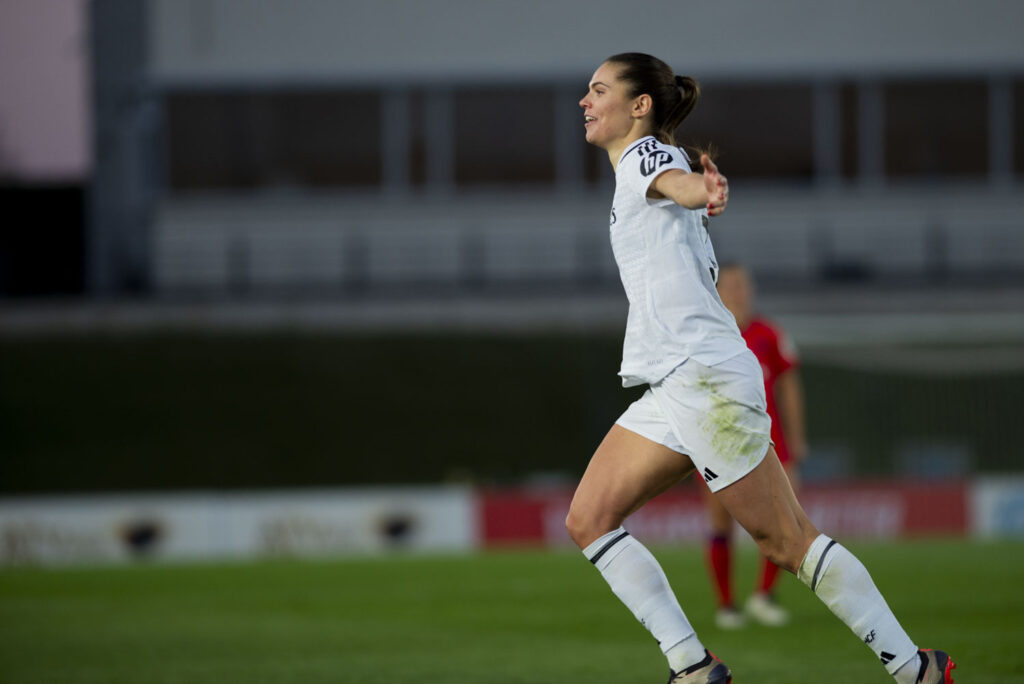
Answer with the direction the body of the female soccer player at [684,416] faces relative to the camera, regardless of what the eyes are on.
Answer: to the viewer's left

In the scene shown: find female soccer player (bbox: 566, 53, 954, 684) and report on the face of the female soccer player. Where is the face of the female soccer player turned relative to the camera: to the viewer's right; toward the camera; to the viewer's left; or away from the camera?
to the viewer's left

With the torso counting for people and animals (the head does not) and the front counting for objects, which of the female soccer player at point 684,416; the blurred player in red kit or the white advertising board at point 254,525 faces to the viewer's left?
the female soccer player

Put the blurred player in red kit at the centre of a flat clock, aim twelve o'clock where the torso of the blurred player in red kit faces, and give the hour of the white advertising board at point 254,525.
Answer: The white advertising board is roughly at 5 o'clock from the blurred player in red kit.

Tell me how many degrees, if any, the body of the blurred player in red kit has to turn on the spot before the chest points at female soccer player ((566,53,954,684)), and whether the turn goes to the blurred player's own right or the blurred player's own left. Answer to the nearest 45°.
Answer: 0° — they already face them

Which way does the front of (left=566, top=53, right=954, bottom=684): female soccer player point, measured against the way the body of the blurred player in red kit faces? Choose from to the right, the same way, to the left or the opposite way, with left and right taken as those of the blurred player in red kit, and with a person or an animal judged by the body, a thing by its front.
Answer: to the right

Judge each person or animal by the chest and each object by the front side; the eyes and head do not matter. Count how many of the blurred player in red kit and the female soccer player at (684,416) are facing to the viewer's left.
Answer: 1

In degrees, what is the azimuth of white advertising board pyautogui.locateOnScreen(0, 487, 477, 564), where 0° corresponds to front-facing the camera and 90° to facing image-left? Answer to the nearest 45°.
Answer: approximately 0°

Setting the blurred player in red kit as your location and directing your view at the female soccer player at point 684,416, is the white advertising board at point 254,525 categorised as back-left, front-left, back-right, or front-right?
back-right

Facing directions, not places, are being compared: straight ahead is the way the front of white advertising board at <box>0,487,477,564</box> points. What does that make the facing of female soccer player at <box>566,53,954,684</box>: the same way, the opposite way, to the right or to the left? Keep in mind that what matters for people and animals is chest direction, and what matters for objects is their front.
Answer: to the right

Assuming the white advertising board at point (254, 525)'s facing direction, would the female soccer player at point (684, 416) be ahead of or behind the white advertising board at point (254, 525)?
ahead
